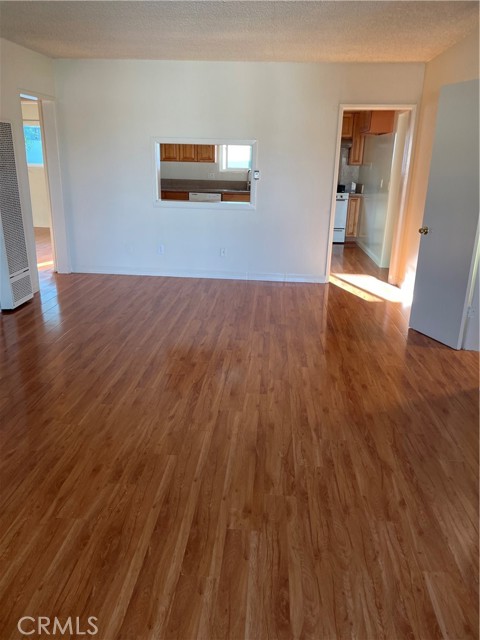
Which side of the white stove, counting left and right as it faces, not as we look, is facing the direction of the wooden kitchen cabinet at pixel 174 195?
right

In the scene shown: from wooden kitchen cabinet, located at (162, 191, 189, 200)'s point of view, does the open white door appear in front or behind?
in front

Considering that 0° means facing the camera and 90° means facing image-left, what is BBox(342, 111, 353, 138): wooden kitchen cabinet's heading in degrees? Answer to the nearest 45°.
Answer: approximately 0°

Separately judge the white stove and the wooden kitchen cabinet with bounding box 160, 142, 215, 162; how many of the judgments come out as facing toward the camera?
2

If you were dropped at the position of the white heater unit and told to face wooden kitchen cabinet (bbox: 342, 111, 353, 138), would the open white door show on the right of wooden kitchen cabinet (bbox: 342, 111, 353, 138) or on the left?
right

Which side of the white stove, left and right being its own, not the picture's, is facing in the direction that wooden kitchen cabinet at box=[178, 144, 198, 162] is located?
right
